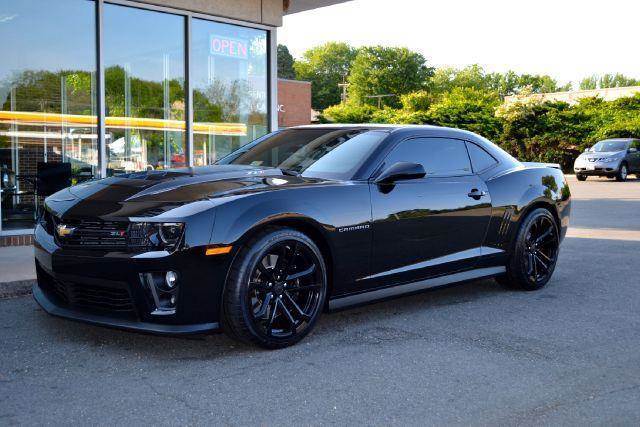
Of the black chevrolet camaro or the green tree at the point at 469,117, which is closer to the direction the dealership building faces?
the black chevrolet camaro

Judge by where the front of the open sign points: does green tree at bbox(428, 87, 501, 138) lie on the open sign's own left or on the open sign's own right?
on the open sign's own left

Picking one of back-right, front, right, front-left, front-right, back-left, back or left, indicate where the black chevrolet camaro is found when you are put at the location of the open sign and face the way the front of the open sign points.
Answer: front-right

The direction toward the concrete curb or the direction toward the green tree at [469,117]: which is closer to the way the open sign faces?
the concrete curb

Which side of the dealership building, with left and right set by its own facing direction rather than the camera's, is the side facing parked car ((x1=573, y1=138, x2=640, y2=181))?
left

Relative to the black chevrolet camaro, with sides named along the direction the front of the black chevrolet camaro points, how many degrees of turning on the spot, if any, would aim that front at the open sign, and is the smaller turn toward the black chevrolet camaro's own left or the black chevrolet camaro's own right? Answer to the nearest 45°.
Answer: approximately 135° to the black chevrolet camaro's own right

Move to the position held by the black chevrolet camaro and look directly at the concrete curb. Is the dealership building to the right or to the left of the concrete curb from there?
right

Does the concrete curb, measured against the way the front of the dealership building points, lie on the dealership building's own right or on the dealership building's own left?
on the dealership building's own right

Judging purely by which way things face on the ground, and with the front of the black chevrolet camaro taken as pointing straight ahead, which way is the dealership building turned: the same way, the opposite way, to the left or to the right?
to the left

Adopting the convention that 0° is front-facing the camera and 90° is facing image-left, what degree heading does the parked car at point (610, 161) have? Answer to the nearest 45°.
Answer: approximately 45°
